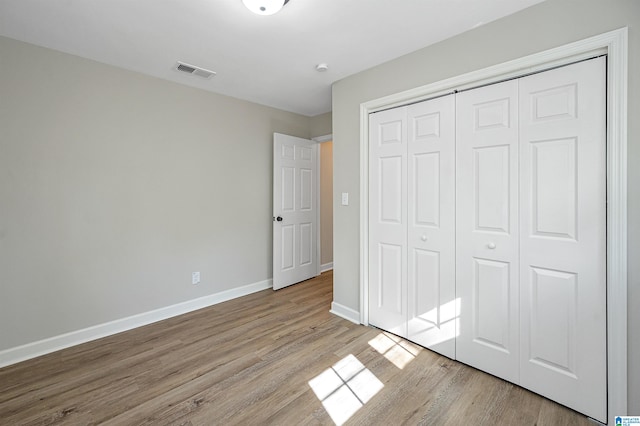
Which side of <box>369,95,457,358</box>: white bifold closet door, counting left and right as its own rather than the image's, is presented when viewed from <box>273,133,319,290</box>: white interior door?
right

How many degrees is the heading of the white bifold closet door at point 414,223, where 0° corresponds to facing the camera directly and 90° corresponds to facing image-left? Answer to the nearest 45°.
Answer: approximately 45°

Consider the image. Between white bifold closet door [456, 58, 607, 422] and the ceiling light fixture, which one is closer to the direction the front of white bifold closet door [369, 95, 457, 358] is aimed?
the ceiling light fixture

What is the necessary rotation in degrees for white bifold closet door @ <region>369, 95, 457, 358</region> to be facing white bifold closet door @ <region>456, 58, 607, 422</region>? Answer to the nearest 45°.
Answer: approximately 90° to its left

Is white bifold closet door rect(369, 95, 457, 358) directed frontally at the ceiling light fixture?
yes
